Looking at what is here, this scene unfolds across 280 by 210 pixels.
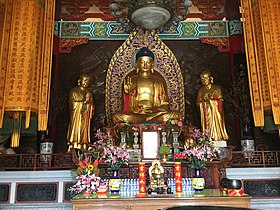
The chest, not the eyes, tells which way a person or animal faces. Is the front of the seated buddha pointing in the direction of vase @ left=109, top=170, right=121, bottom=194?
yes

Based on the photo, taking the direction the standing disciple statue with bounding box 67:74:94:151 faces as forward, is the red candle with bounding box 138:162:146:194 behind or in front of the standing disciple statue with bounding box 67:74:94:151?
in front

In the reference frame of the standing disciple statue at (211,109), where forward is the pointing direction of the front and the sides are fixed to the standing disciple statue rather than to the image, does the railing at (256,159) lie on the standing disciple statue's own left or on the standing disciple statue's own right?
on the standing disciple statue's own left

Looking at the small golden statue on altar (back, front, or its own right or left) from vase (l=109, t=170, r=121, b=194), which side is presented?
right

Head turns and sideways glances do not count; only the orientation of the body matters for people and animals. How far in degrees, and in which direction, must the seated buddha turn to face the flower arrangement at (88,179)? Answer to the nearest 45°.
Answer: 0° — it already faces it

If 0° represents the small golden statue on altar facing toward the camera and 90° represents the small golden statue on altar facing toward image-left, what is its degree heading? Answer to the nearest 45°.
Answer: approximately 0°

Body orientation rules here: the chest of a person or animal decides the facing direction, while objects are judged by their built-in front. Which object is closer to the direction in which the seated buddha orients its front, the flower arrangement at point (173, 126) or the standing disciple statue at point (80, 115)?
the flower arrangement

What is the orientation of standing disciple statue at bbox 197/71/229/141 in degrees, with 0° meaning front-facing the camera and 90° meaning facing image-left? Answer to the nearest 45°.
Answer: approximately 45°

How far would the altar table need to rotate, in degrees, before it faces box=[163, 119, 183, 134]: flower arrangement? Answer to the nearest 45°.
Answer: approximately 180°

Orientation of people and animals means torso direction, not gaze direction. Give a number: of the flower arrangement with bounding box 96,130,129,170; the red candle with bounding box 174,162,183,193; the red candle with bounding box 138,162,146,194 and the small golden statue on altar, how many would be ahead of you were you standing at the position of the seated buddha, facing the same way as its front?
4

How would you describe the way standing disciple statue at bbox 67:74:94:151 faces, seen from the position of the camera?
facing the viewer and to the right of the viewer

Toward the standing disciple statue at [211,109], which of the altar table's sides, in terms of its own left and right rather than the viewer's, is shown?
back
